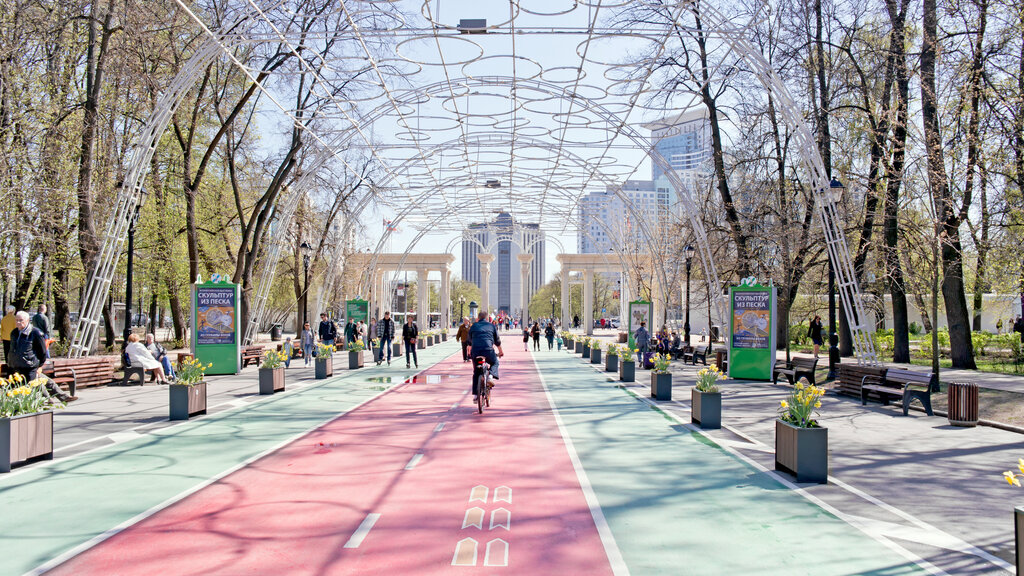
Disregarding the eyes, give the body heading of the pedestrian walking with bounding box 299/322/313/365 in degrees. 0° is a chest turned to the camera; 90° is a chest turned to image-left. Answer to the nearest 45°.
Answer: approximately 0°

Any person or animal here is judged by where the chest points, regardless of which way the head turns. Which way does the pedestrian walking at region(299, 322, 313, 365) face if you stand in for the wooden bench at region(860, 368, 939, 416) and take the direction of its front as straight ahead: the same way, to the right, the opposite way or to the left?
to the left

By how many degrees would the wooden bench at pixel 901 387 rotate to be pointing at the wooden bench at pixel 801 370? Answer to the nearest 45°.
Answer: approximately 90° to its right

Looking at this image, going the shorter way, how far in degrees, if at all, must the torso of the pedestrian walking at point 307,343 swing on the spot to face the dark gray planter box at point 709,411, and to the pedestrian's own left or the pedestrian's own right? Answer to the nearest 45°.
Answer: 0° — they already face it

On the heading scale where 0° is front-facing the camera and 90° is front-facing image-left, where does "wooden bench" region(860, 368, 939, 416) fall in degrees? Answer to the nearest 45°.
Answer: approximately 45°

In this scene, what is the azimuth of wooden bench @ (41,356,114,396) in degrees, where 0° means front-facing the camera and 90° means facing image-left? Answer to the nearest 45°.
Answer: approximately 315°

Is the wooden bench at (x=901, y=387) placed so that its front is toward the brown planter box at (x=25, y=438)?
yes

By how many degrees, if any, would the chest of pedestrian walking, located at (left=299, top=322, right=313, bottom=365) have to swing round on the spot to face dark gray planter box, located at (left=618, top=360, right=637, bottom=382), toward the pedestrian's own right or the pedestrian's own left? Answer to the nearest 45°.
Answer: approximately 45° to the pedestrian's own left

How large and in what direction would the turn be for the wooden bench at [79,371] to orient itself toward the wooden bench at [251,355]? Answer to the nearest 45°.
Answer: approximately 90° to its left

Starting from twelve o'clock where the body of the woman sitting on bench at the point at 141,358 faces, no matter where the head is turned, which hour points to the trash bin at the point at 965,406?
The trash bin is roughly at 12 o'clock from the woman sitting on bench.

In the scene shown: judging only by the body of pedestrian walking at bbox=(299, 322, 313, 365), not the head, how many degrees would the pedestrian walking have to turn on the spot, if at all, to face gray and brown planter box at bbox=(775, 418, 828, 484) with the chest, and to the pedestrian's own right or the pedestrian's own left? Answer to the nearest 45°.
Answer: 0° — they already face it
